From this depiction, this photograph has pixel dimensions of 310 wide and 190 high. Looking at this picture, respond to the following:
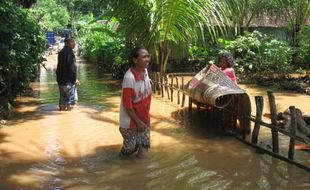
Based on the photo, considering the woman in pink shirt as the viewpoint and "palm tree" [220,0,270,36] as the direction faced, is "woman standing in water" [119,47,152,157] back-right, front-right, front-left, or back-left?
back-left

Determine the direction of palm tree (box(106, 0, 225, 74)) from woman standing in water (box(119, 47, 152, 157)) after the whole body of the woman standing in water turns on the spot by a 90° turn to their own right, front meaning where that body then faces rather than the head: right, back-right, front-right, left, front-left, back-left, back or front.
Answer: back-right

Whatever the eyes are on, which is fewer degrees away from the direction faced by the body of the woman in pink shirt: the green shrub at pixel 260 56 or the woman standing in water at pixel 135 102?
the woman standing in water

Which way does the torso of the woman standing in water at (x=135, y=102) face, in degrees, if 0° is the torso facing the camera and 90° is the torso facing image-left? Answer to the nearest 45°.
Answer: approximately 315°

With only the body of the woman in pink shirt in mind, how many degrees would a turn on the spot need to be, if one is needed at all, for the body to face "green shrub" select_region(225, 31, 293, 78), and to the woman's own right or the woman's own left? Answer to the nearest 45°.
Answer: approximately 135° to the woman's own right

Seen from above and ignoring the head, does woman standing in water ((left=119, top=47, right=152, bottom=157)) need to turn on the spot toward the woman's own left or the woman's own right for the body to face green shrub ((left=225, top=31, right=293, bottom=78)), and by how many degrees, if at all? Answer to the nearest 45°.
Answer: approximately 90° to the woman's own left

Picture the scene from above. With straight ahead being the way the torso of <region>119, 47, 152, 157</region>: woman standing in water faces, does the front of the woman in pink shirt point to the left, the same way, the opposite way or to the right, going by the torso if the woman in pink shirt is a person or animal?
to the right

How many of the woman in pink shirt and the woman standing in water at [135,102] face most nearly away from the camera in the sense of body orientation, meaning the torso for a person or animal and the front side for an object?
0

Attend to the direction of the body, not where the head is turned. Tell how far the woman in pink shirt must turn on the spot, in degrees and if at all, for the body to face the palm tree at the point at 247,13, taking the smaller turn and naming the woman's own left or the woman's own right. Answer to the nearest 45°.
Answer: approximately 135° to the woman's own right

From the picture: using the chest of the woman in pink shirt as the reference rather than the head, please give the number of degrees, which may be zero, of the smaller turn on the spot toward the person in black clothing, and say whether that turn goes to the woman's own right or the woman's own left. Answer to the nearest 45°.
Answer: approximately 45° to the woman's own right

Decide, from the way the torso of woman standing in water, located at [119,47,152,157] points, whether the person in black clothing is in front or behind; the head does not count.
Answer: behind

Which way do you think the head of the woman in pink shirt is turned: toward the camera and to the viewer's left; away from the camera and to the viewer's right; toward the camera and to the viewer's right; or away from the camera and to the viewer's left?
toward the camera and to the viewer's left
